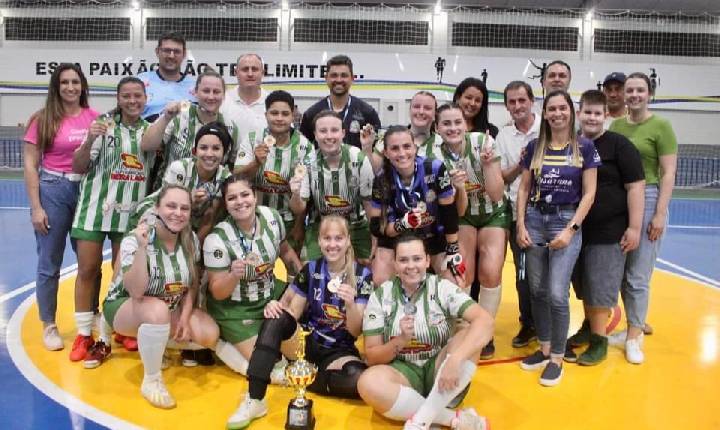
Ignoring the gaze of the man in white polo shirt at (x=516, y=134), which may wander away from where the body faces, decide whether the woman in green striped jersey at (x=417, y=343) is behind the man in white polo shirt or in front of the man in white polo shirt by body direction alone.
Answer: in front

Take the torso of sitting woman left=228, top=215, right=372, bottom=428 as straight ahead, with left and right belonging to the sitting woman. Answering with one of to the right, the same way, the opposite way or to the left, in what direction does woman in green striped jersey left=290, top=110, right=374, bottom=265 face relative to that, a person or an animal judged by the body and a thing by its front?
the same way

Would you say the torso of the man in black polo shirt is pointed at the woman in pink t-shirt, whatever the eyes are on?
no

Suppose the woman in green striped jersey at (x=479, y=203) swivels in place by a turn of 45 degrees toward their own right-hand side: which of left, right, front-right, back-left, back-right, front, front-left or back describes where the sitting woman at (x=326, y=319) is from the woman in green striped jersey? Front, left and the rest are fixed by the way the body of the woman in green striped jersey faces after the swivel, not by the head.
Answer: front

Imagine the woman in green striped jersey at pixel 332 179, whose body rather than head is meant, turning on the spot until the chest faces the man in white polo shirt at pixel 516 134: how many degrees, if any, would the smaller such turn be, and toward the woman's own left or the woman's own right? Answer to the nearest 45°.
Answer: approximately 90° to the woman's own left

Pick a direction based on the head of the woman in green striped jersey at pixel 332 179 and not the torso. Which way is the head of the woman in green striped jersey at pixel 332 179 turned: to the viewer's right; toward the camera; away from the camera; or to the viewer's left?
toward the camera

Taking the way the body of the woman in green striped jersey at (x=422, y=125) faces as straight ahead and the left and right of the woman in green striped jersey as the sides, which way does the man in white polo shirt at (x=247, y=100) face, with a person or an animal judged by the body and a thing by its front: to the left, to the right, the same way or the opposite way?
the same way

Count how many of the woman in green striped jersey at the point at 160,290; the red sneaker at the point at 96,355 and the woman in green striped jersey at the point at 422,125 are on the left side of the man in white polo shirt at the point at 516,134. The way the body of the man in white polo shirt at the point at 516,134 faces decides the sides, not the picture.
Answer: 0

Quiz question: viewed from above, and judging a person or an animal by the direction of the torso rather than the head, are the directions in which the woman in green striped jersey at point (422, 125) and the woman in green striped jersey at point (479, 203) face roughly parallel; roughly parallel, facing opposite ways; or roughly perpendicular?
roughly parallel

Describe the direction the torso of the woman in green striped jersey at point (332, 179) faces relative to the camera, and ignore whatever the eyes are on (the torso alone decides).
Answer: toward the camera

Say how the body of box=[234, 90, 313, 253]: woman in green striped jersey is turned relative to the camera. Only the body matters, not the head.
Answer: toward the camera

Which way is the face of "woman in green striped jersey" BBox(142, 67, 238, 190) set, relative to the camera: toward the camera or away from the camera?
toward the camera

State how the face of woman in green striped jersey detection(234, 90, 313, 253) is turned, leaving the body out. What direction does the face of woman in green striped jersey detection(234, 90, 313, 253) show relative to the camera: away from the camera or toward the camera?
toward the camera

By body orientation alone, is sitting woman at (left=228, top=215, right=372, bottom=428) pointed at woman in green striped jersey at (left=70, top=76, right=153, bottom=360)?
no

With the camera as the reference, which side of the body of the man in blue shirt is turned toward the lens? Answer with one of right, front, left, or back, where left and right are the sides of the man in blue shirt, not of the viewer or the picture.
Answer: front

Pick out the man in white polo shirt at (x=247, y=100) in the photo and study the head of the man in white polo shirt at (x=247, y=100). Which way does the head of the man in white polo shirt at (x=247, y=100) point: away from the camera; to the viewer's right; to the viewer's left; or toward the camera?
toward the camera

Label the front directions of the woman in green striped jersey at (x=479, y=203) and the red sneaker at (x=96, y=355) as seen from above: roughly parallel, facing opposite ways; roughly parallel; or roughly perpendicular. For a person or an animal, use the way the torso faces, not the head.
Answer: roughly parallel
